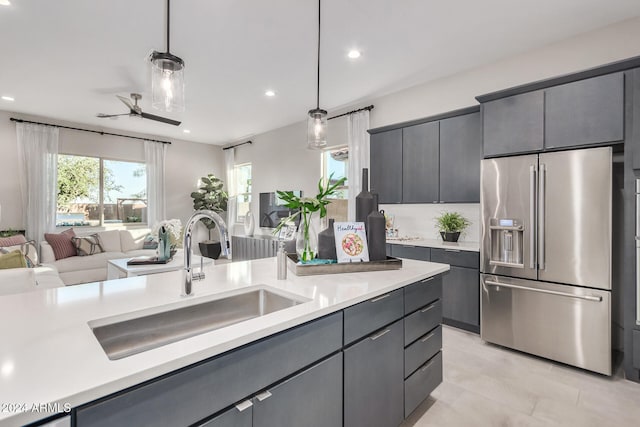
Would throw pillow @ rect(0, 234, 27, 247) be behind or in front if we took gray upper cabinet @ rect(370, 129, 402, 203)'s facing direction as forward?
in front

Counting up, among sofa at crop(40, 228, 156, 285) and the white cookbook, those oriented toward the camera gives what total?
2

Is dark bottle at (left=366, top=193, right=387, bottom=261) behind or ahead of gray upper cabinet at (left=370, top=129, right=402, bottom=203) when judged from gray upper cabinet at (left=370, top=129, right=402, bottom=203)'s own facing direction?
ahead

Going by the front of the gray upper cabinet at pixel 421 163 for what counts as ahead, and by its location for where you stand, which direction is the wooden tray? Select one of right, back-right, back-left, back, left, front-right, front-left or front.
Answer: front-left

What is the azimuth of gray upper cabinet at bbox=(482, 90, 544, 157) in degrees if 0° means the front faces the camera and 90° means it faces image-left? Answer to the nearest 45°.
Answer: approximately 45°

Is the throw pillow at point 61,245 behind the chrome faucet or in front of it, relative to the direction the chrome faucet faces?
behind
